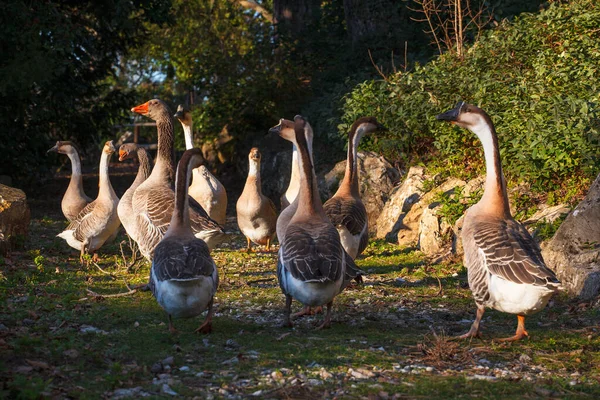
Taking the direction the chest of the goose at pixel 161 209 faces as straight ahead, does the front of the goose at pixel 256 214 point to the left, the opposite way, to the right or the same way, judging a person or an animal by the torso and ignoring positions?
to the left

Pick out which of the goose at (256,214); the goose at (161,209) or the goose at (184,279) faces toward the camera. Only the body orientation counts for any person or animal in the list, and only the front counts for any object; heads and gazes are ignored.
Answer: the goose at (256,214)

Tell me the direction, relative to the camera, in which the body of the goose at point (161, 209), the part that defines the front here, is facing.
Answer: to the viewer's left

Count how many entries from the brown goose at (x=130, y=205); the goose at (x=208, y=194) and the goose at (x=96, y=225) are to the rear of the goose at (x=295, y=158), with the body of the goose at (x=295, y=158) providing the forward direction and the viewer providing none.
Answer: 0

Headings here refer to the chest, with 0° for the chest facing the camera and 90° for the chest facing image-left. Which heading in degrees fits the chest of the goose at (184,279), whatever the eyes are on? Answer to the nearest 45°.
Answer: approximately 180°

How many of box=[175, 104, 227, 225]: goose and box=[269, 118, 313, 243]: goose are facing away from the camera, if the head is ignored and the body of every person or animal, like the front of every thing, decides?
0

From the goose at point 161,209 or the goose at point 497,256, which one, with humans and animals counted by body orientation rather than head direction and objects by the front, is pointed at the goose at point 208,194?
the goose at point 497,256

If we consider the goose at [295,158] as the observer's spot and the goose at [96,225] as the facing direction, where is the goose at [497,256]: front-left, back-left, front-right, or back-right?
back-left

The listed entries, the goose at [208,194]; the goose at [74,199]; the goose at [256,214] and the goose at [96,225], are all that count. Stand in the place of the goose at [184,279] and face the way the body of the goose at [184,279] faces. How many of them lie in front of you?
4

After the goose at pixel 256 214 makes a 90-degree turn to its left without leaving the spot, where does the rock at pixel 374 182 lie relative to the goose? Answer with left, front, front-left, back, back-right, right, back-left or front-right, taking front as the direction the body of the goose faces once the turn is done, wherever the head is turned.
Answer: front-left

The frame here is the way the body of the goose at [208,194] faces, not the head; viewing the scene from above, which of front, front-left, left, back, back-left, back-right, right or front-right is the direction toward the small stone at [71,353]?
front-left

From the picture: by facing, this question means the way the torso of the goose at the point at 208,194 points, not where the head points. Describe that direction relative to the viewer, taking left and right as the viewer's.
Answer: facing the viewer and to the left of the viewer

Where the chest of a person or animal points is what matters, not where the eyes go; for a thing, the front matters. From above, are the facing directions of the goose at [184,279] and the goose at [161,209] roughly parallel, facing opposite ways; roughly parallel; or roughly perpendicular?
roughly perpendicular

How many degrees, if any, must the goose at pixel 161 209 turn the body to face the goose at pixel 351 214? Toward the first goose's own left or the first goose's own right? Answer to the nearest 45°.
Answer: approximately 180°

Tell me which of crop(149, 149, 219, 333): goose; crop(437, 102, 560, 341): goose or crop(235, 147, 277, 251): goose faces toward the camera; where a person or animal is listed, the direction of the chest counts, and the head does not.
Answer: crop(235, 147, 277, 251): goose

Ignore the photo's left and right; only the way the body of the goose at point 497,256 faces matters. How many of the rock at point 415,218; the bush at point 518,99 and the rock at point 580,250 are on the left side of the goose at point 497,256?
0
